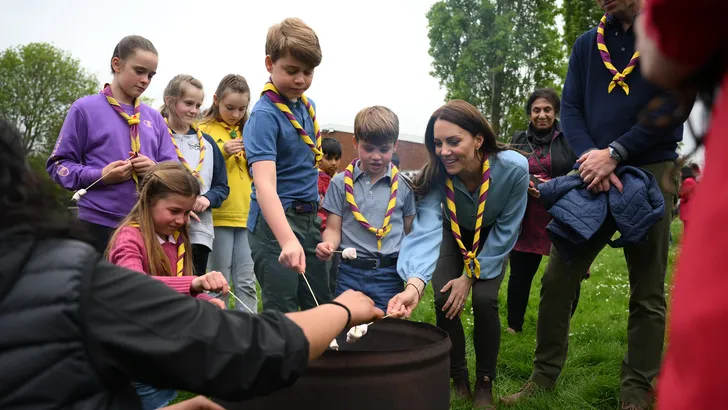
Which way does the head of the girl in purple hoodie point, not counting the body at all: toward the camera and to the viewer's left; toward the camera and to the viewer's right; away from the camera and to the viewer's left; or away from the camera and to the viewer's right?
toward the camera and to the viewer's right

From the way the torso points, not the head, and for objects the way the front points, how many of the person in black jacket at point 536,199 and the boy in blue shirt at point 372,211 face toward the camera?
2

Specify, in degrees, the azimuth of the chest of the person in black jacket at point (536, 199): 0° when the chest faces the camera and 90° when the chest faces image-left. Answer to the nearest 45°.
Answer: approximately 0°

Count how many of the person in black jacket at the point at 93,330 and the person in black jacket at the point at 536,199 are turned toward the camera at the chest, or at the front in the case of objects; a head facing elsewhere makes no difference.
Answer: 1

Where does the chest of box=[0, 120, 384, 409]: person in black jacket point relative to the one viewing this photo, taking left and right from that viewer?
facing away from the viewer and to the right of the viewer

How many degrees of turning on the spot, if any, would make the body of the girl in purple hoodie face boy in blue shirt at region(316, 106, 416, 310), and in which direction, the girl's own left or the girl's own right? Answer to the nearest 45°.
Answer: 0° — they already face them

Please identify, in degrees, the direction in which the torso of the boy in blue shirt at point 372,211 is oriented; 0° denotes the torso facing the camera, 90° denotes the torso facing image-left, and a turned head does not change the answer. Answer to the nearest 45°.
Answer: approximately 0°

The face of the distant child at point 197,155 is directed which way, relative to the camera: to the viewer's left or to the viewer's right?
to the viewer's right

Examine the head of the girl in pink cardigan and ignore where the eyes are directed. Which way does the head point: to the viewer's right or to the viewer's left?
to the viewer's right

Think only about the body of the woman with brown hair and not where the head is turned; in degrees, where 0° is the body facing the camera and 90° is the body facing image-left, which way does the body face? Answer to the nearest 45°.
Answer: approximately 45°
